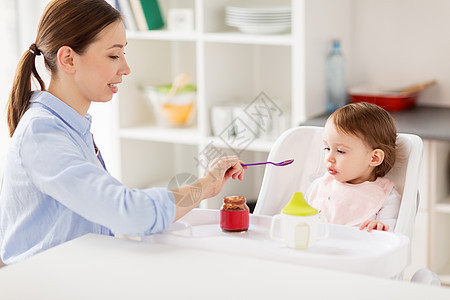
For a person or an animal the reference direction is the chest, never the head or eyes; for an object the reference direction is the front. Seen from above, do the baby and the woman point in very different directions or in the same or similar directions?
very different directions

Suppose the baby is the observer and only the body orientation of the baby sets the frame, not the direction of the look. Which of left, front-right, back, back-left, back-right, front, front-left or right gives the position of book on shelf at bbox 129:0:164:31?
right

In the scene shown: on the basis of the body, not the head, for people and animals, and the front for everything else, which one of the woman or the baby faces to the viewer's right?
the woman

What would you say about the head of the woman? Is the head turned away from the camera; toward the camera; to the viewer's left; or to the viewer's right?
to the viewer's right

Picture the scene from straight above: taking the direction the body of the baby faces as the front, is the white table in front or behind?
in front

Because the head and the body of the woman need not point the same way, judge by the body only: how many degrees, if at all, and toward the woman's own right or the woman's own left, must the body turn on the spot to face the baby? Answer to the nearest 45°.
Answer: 0° — they already face them

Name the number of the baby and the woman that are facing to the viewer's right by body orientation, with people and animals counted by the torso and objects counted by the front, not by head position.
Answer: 1

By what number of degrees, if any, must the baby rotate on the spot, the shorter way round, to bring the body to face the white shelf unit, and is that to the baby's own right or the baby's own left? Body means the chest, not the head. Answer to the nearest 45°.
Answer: approximately 90° to the baby's own right

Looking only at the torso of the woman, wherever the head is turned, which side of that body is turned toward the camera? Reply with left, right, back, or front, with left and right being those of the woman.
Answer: right
